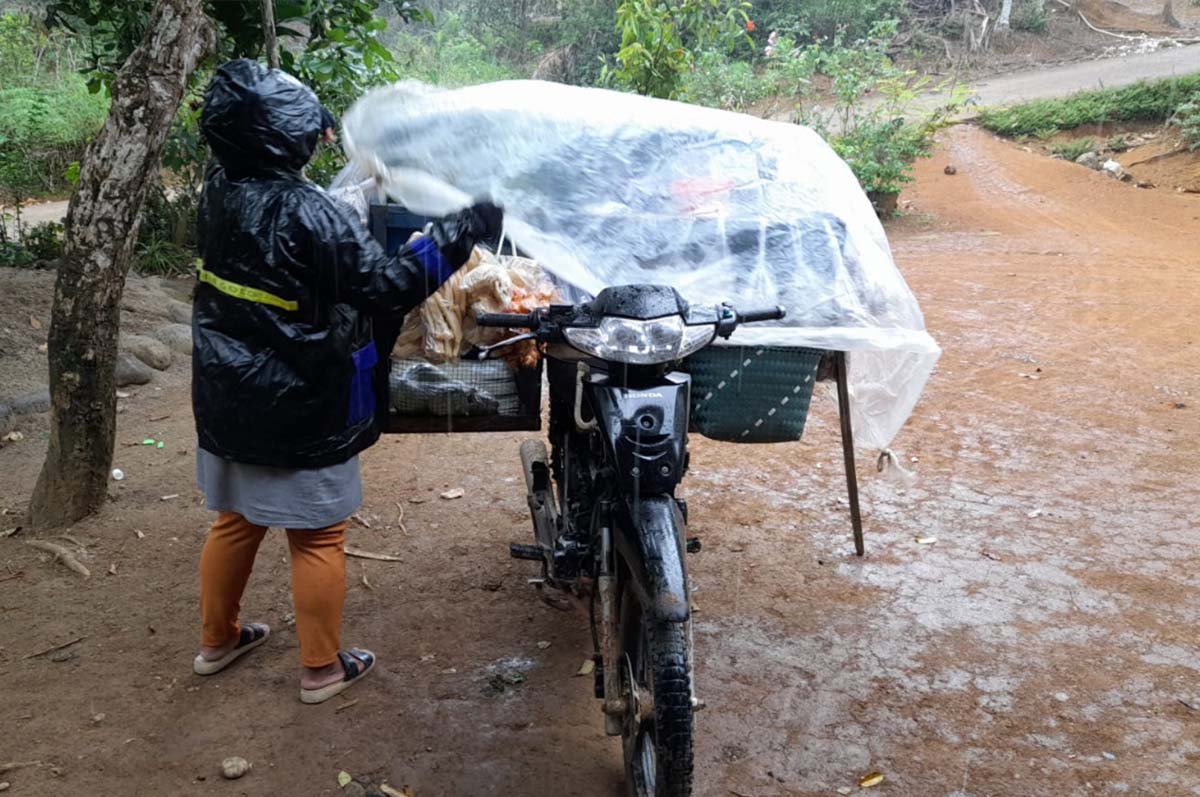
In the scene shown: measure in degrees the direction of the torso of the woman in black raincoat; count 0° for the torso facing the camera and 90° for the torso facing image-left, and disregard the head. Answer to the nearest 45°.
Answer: approximately 225°

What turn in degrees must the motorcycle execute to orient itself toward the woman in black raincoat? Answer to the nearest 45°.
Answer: approximately 90° to its right

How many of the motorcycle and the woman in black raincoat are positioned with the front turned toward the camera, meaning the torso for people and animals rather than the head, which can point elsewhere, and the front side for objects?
1

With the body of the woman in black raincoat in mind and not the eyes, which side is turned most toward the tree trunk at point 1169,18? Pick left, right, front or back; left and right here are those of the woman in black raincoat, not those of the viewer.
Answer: front

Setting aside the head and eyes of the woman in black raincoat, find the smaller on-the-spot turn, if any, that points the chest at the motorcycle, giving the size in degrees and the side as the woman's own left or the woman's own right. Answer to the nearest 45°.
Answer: approximately 90° to the woman's own right

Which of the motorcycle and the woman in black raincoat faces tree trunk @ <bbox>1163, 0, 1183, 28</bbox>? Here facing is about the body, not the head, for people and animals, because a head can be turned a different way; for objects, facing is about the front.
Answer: the woman in black raincoat

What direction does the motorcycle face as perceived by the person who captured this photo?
facing the viewer

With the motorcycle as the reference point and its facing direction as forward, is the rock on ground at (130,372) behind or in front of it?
behind

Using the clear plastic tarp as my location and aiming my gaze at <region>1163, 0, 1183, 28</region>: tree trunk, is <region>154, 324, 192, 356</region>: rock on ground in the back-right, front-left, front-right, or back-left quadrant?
front-left

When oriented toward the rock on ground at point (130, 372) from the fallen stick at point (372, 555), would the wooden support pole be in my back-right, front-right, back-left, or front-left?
back-right

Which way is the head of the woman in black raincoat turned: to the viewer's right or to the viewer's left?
to the viewer's right

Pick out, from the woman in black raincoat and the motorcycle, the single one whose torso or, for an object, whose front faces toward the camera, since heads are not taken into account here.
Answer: the motorcycle

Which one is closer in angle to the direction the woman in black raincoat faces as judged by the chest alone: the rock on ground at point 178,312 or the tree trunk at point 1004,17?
the tree trunk
